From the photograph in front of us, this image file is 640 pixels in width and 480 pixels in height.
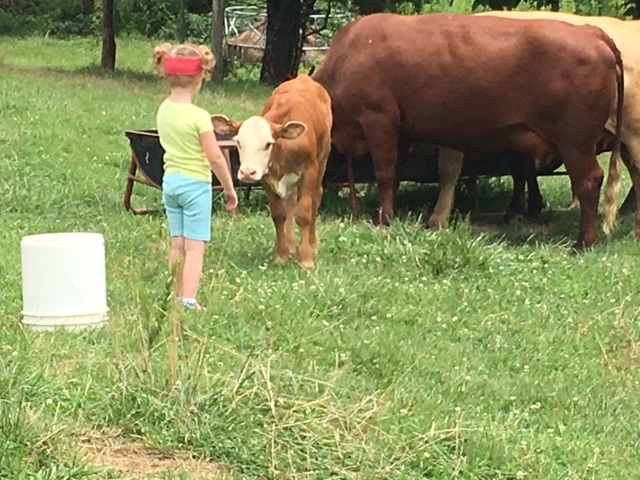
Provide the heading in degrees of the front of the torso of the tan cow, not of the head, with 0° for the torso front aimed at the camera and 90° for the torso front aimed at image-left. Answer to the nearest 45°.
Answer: approximately 90°

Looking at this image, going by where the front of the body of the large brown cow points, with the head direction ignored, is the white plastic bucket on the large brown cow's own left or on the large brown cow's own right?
on the large brown cow's own left

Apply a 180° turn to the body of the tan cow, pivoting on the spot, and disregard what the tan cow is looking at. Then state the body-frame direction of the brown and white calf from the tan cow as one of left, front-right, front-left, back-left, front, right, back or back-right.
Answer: back-right

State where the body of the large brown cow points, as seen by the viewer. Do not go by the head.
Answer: to the viewer's left

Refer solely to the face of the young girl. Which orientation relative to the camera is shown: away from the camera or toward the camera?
away from the camera

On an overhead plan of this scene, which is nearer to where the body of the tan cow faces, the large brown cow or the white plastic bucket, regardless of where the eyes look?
the large brown cow

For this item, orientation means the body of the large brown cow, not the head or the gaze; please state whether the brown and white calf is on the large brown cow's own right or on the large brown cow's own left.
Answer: on the large brown cow's own left

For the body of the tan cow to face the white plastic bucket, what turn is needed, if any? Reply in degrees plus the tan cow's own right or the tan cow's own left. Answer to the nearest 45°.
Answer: approximately 45° to the tan cow's own left
